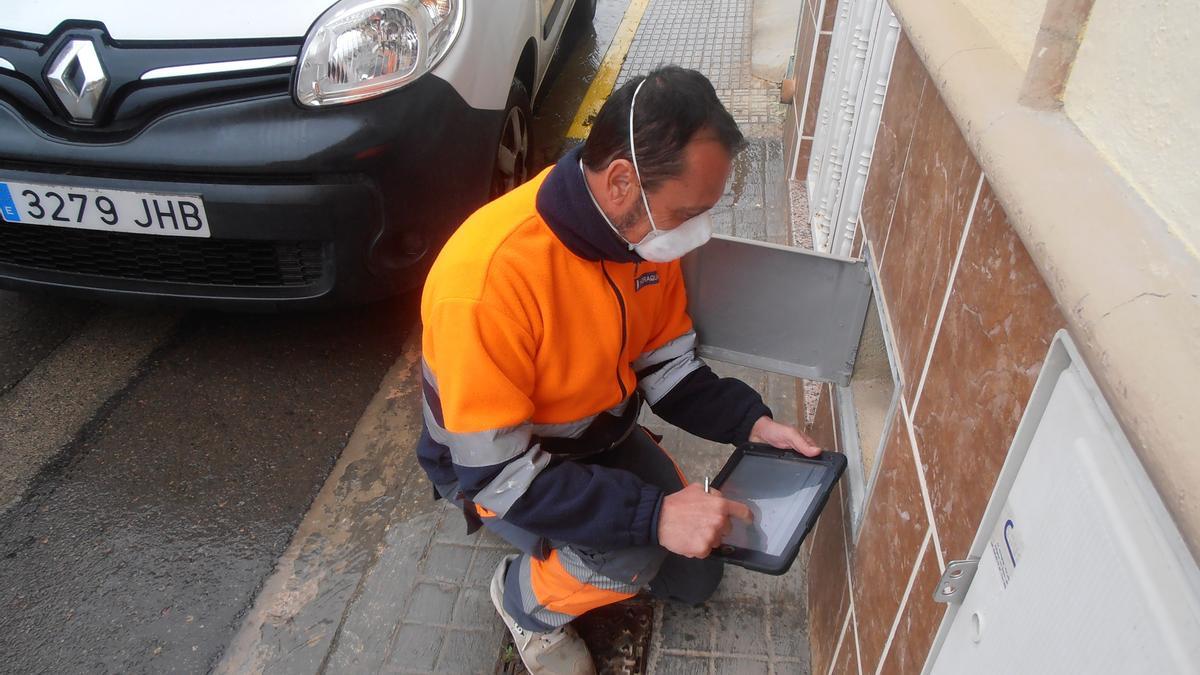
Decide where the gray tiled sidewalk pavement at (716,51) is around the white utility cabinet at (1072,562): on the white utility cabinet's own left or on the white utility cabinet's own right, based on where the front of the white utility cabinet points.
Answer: on the white utility cabinet's own right

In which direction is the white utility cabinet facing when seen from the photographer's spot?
facing the viewer and to the left of the viewer

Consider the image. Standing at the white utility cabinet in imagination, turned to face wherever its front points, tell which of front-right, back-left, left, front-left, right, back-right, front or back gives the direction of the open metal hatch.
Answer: right
